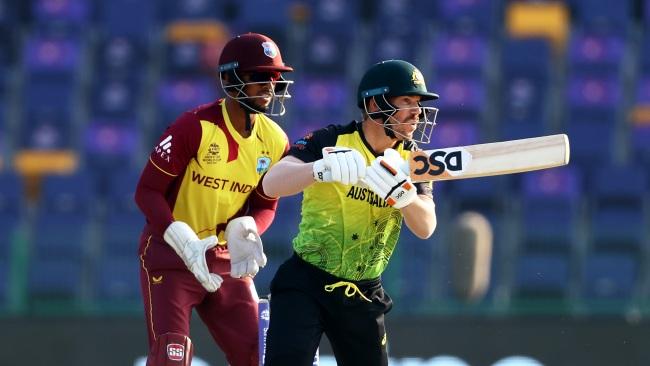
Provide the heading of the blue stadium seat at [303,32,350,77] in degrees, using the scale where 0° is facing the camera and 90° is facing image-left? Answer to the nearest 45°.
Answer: approximately 0°

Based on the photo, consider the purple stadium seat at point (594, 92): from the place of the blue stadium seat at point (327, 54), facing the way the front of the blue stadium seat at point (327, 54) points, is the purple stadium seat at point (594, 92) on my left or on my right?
on my left

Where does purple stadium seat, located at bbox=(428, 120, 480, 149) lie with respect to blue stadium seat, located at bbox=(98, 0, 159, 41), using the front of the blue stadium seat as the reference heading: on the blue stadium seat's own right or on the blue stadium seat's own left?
on the blue stadium seat's own left

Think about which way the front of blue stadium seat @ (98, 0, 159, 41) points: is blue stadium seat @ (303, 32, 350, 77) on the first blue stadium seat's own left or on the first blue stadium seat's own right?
on the first blue stadium seat's own left

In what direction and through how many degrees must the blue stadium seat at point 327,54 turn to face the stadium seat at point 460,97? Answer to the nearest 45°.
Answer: approximately 90° to its left

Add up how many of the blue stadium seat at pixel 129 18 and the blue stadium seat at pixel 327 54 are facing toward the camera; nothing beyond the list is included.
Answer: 2

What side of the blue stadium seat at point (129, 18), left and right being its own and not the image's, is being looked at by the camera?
front

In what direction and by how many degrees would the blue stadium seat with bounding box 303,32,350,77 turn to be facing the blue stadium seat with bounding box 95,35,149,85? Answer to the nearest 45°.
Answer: approximately 90° to its right

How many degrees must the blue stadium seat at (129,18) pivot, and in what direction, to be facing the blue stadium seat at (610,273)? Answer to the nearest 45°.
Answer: approximately 45° to its left

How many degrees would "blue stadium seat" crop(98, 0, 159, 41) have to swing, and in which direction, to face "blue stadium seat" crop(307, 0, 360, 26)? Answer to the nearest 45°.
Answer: approximately 90° to its left

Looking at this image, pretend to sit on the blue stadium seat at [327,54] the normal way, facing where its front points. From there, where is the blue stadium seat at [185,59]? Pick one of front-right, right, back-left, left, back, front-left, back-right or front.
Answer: right
